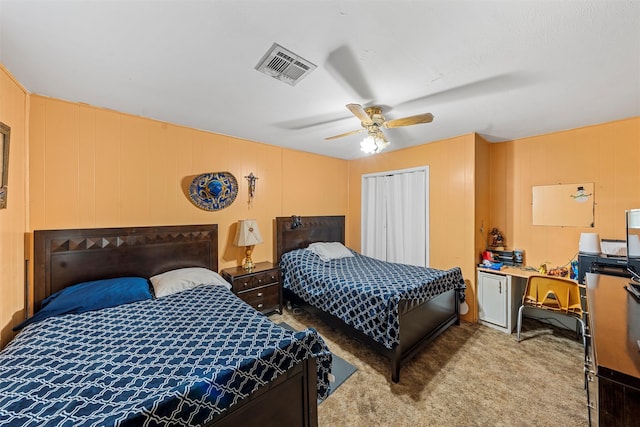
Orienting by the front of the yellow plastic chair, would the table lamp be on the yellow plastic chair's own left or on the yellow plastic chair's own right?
on the yellow plastic chair's own left

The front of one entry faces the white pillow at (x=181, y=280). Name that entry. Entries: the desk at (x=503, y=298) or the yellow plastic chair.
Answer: the desk

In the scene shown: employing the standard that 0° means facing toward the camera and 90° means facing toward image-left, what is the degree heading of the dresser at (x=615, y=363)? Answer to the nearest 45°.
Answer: approximately 90°

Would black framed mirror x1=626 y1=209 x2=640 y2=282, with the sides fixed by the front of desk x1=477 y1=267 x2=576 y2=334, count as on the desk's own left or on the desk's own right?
on the desk's own left

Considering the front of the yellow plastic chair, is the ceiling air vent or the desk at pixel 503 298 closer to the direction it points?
the desk

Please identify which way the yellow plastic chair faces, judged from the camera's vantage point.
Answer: facing away from the viewer

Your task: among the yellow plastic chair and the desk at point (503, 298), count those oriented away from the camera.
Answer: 1
